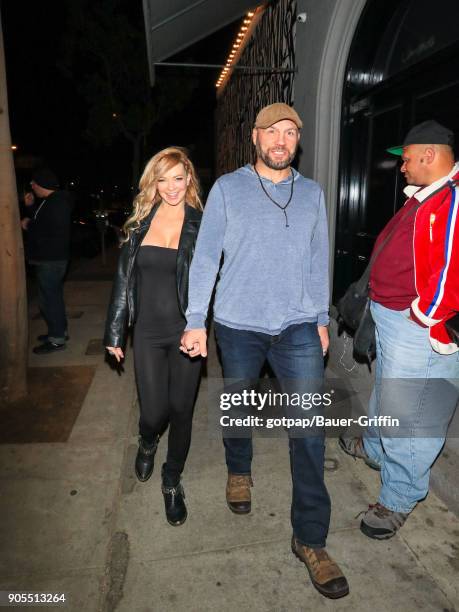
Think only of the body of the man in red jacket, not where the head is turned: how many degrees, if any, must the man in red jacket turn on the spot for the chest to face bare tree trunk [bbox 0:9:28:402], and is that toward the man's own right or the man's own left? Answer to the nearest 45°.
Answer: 0° — they already face it

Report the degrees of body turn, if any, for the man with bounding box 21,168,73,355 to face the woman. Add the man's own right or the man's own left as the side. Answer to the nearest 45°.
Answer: approximately 90° to the man's own left

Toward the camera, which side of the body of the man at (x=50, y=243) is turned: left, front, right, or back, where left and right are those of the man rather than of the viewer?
left

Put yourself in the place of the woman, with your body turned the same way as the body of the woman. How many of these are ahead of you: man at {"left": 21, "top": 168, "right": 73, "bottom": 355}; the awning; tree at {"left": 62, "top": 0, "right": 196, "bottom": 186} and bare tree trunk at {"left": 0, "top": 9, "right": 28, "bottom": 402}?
0

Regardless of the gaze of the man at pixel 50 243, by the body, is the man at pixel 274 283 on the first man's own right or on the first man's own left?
on the first man's own left

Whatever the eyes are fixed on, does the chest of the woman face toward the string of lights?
no

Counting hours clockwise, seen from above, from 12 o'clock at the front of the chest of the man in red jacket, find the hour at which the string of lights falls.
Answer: The string of lights is roughly at 2 o'clock from the man in red jacket.

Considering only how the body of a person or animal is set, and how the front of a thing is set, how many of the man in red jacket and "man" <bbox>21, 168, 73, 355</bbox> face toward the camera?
0

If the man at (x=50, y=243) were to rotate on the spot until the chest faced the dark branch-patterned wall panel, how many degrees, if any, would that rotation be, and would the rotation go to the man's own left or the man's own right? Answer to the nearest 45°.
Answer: approximately 135° to the man's own right

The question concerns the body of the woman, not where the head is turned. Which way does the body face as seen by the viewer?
toward the camera

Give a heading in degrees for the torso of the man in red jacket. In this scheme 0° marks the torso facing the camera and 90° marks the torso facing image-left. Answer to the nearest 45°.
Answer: approximately 90°

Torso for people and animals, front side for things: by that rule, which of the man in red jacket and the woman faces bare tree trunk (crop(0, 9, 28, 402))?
the man in red jacket

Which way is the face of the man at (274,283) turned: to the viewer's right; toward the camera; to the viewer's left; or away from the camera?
toward the camera

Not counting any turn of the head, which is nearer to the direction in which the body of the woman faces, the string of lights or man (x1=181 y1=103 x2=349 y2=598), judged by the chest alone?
the man

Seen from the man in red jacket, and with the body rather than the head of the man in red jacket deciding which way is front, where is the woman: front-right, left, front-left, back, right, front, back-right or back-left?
front
